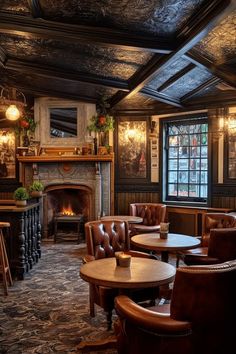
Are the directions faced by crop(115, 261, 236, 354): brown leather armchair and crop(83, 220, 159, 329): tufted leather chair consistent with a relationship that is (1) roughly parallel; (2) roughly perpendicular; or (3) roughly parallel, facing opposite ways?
roughly parallel, facing opposite ways

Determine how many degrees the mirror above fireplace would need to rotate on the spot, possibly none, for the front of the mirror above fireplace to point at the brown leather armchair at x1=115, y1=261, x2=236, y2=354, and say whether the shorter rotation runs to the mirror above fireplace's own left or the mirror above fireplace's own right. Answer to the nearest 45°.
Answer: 0° — it already faces it

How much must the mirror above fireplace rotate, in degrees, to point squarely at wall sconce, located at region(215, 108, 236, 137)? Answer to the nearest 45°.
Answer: approximately 45° to its left

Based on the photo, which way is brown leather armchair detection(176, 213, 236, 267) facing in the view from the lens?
facing the viewer and to the left of the viewer

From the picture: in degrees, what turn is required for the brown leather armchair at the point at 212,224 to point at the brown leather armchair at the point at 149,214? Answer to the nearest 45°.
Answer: approximately 90° to its right

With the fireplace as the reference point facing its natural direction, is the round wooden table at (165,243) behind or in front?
in front

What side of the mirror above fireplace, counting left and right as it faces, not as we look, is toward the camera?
front

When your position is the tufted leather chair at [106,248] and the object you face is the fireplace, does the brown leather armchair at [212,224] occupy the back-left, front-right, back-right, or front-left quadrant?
front-right

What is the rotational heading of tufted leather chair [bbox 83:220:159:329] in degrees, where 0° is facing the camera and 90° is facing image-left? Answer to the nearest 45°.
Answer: approximately 315°

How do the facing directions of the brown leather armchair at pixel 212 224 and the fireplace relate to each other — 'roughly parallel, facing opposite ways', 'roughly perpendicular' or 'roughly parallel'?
roughly perpendicular

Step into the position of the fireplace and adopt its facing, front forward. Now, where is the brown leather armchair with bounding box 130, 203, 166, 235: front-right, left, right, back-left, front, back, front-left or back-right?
front-left

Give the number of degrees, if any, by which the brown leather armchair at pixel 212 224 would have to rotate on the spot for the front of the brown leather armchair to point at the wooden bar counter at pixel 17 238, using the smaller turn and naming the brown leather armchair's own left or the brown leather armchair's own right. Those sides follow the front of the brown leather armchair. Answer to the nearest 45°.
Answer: approximately 45° to the brown leather armchair's own right

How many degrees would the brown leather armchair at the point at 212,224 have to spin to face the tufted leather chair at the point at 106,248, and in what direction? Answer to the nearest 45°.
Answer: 0° — it already faces it

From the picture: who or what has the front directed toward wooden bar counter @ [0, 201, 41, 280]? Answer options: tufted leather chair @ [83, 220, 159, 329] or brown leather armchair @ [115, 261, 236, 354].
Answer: the brown leather armchair
